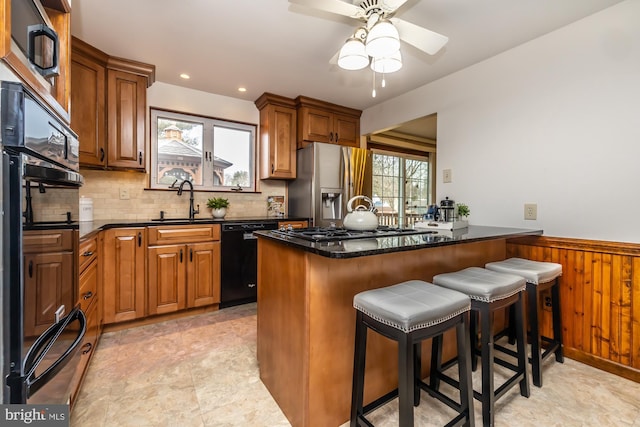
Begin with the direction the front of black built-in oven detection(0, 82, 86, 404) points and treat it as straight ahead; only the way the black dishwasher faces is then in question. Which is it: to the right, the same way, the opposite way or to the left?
to the right

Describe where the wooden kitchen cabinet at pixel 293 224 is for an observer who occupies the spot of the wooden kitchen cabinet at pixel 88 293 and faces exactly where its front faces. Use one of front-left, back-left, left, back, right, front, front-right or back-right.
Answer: front

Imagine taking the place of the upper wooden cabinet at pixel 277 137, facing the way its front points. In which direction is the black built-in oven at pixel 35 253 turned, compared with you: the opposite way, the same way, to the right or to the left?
to the left

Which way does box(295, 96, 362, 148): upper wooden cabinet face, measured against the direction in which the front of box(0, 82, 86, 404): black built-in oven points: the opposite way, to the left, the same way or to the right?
to the right

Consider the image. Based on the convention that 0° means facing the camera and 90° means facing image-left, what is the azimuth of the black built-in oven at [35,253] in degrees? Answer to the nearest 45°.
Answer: approximately 270°

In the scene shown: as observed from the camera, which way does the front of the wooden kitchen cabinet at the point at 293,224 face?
facing the viewer

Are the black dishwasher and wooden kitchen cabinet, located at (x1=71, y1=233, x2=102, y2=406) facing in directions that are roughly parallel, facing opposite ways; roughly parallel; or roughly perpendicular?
roughly perpendicular

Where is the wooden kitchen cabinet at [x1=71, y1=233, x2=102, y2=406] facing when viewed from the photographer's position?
facing to the right of the viewer

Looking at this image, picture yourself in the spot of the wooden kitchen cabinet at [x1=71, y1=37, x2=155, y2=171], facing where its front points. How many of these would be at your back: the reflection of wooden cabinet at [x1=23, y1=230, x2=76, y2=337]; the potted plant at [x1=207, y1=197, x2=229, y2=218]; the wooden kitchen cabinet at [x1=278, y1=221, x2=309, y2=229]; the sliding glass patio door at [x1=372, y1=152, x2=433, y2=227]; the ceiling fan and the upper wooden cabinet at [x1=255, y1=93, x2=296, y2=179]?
0

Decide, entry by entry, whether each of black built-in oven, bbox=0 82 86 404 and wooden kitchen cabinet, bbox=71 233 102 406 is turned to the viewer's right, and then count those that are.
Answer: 2

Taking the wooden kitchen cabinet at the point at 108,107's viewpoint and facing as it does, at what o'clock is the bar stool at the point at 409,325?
The bar stool is roughly at 1 o'clock from the wooden kitchen cabinet.

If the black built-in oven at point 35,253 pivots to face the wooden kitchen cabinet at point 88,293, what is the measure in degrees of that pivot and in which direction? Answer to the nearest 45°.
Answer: approximately 90° to its left
